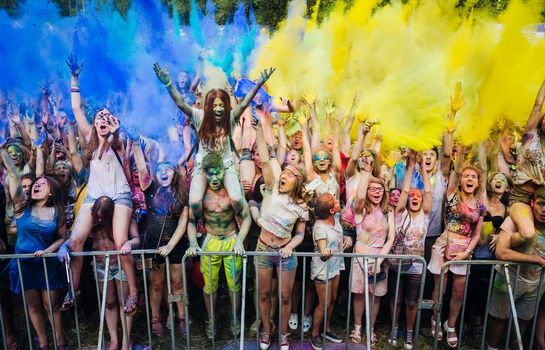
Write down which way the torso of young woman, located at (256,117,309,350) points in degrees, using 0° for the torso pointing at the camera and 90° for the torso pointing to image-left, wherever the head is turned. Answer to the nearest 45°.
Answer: approximately 0°

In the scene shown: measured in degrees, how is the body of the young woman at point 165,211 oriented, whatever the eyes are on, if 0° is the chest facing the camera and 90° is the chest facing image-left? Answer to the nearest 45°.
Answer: approximately 0°

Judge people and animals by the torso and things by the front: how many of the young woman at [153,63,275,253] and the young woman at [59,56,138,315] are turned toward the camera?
2

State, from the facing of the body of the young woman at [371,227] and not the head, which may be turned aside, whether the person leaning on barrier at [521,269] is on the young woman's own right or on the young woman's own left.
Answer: on the young woman's own left

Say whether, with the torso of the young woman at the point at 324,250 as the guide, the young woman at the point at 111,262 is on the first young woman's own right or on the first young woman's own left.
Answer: on the first young woman's own right

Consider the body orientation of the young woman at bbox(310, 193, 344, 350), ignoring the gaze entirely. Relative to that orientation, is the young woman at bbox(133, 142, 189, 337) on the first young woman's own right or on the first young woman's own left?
on the first young woman's own right

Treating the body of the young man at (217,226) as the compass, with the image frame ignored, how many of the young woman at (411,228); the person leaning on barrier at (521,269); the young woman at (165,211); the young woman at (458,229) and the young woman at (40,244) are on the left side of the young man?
3

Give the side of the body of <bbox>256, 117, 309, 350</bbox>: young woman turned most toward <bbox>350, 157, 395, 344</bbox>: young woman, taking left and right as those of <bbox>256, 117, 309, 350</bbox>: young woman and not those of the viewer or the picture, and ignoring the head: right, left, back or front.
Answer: left
